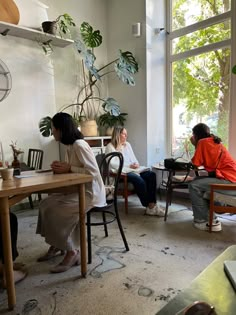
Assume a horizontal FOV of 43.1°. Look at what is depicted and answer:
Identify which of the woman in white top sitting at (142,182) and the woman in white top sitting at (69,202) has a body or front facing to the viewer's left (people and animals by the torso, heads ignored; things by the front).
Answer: the woman in white top sitting at (69,202)

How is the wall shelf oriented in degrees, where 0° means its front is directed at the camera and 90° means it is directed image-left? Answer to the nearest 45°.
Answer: approximately 315°

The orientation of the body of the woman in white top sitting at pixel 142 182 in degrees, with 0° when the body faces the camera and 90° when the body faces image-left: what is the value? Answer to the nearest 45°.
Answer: approximately 315°

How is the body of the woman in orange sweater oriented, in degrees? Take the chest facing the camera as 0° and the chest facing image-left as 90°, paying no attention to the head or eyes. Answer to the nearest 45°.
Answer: approximately 90°

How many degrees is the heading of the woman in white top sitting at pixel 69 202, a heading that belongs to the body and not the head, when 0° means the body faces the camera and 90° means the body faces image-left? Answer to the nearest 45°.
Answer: approximately 90°

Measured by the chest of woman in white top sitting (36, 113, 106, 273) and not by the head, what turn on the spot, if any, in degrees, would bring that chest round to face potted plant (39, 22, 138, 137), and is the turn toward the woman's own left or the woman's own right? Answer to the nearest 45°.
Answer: approximately 90° to the woman's own right

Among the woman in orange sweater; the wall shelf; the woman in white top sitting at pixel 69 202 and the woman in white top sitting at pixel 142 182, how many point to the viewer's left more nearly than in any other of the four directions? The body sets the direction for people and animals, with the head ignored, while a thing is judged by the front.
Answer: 2

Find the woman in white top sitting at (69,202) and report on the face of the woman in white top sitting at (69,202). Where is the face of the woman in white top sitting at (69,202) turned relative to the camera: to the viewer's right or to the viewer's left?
to the viewer's left
